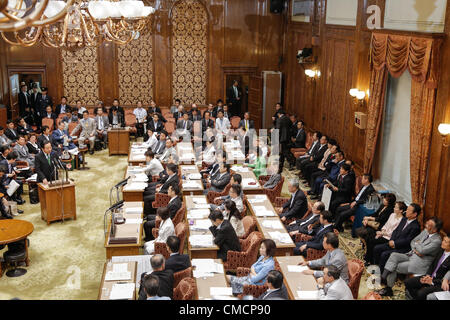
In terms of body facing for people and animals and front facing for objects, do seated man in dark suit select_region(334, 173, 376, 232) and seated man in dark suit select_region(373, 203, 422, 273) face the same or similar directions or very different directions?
same or similar directions

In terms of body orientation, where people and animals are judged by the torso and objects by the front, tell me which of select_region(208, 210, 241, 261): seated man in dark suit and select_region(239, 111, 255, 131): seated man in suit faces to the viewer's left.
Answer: the seated man in dark suit

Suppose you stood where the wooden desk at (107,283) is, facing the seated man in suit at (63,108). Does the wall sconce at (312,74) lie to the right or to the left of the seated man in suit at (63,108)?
right

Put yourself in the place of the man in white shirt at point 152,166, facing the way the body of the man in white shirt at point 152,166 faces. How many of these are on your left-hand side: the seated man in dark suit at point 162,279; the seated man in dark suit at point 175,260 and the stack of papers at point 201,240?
3

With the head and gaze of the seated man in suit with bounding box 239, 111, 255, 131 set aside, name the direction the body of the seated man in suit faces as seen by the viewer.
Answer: toward the camera

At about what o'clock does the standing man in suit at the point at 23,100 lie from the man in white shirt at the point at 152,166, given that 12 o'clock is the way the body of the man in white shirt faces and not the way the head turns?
The standing man in suit is roughly at 2 o'clock from the man in white shirt.

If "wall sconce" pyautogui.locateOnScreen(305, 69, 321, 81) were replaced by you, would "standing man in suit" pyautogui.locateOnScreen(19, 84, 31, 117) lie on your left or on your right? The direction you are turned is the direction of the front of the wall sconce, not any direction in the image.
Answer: on your right

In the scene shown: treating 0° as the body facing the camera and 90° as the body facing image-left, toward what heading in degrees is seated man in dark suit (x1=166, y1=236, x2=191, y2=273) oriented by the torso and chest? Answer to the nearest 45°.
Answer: approximately 135°

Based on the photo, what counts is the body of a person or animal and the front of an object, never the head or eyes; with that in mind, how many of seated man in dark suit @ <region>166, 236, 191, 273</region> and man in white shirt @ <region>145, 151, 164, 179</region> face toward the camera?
0

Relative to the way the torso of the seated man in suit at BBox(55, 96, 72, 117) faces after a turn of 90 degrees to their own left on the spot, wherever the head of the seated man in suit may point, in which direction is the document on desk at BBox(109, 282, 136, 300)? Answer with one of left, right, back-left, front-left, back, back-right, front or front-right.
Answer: right

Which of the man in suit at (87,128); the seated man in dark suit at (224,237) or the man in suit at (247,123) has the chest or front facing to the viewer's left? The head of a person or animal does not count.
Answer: the seated man in dark suit

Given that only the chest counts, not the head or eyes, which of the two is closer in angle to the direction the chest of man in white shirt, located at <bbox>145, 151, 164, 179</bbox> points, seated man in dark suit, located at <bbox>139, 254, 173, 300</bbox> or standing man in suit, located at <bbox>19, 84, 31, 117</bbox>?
the standing man in suit
